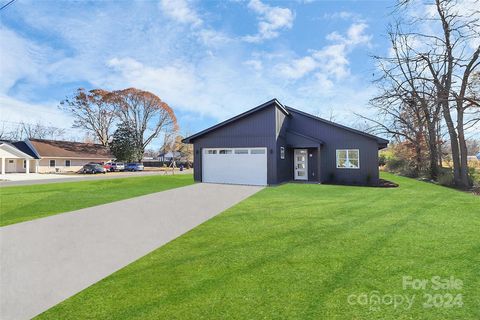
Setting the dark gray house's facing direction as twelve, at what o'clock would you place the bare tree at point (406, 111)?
The bare tree is roughly at 8 o'clock from the dark gray house.

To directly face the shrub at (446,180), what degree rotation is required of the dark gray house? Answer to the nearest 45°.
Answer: approximately 90° to its left

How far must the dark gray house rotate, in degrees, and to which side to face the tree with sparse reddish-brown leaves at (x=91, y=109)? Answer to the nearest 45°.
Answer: approximately 135° to its right

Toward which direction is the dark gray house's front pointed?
toward the camera

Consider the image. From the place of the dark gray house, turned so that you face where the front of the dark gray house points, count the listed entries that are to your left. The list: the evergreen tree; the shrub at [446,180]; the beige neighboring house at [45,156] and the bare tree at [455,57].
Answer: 2

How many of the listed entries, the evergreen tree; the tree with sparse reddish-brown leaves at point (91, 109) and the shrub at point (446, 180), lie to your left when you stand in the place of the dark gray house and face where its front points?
1

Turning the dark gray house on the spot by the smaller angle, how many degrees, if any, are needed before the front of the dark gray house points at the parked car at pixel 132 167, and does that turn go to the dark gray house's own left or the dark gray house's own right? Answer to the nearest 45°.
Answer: approximately 135° to the dark gray house's own right

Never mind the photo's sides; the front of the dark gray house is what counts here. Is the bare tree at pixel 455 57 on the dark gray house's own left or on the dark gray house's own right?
on the dark gray house's own left

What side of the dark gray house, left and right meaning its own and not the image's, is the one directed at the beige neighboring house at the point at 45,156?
right

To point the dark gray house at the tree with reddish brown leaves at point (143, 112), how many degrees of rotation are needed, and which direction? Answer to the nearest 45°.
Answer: approximately 135° to its right
